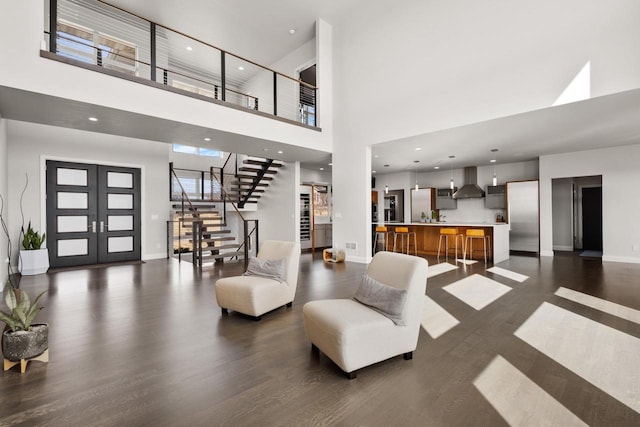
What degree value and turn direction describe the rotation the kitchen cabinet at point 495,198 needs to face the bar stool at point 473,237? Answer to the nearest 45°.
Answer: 0° — it already faces it

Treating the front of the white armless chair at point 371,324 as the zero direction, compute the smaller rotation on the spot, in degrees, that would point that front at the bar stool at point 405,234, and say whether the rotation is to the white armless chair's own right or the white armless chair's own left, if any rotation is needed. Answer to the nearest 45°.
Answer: approximately 135° to the white armless chair's own right

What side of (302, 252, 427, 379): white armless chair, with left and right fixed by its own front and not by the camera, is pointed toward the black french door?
right

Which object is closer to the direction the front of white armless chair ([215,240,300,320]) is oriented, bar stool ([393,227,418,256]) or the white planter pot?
the white planter pot

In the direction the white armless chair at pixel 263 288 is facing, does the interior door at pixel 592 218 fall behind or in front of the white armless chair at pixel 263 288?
behind

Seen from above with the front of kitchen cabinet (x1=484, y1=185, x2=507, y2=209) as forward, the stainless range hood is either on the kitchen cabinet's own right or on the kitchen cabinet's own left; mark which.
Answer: on the kitchen cabinet's own right

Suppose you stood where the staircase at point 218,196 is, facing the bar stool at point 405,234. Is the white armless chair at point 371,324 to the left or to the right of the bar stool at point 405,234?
right
